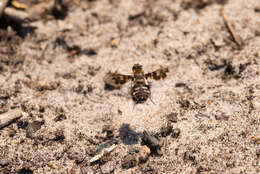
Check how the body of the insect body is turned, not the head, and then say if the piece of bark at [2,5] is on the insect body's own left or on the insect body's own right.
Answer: on the insect body's own left

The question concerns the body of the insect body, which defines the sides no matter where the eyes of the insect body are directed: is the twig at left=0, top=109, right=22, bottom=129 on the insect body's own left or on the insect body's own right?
on the insect body's own left

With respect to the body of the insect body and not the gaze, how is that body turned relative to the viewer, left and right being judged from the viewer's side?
facing away from the viewer
